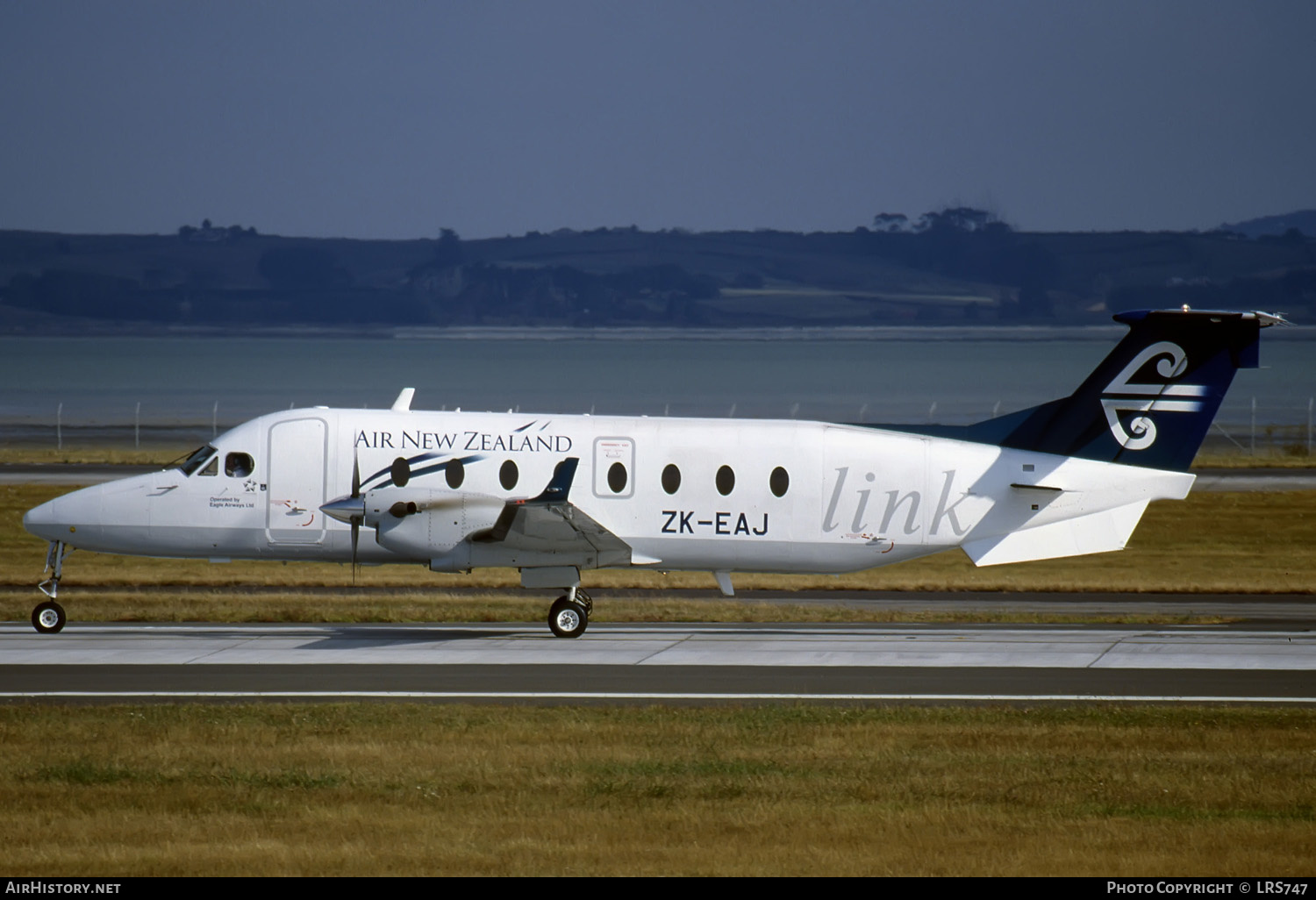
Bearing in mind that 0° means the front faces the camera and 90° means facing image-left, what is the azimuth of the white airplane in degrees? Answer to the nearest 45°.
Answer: approximately 90°
